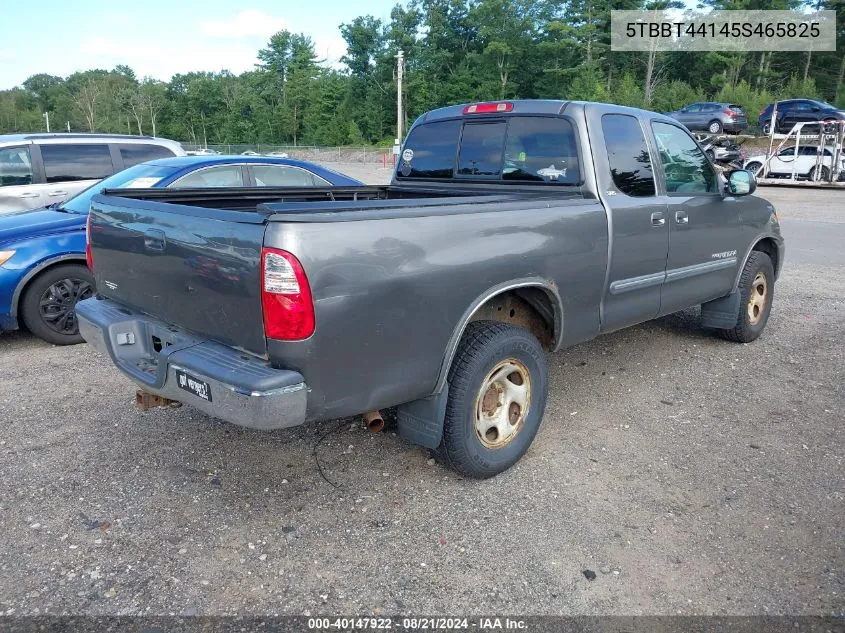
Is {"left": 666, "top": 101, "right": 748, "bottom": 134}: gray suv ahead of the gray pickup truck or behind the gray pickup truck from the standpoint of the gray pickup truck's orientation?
ahead

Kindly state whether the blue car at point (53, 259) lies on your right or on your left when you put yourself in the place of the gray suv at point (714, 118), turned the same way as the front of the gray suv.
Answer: on your left

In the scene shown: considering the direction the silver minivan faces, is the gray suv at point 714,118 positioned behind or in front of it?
behind

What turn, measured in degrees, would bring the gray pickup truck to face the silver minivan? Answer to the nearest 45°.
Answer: approximately 90° to its left

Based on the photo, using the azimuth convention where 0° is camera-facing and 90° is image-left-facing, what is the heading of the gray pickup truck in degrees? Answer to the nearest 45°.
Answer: approximately 225°

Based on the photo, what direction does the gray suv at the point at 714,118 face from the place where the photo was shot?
facing away from the viewer and to the left of the viewer

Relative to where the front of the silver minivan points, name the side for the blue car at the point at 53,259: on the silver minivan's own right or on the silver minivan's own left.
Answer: on the silver minivan's own left

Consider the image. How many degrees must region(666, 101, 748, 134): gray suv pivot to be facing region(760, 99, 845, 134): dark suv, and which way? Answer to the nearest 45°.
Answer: approximately 135° to its right

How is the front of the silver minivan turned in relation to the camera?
facing to the left of the viewer
